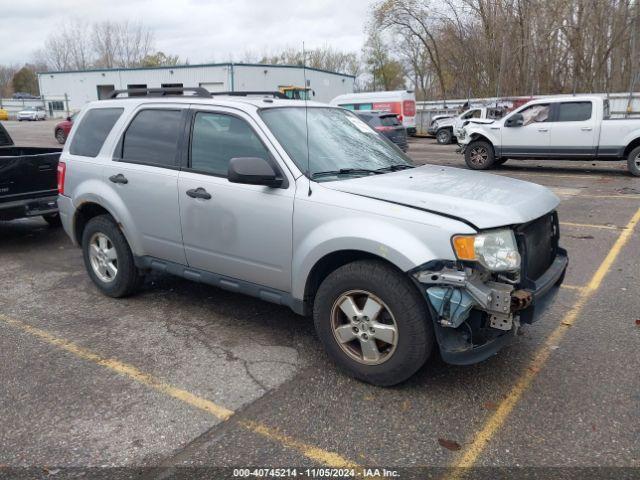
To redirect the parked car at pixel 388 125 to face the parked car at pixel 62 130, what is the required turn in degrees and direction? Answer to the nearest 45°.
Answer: approximately 45° to its left

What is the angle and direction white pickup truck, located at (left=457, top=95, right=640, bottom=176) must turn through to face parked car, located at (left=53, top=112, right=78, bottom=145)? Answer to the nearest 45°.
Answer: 0° — it already faces it

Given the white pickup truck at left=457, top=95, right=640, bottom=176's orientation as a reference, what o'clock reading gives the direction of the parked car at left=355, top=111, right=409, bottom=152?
The parked car is roughly at 1 o'clock from the white pickup truck.

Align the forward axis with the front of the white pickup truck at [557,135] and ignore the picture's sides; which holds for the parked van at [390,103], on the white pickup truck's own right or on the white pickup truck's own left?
on the white pickup truck's own right

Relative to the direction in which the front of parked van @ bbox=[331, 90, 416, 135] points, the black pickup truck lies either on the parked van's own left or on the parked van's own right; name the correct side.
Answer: on the parked van's own left

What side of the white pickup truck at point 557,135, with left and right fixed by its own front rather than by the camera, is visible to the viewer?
left

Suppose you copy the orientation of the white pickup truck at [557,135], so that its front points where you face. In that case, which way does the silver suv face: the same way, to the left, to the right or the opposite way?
the opposite way

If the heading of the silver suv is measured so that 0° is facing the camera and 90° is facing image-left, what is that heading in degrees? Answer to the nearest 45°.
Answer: approximately 315°

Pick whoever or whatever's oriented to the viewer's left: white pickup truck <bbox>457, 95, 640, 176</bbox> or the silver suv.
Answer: the white pickup truck

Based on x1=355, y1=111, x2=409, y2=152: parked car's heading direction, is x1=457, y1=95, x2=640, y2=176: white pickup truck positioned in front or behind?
behind

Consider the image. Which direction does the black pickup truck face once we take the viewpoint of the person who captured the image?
facing away from the viewer and to the left of the viewer

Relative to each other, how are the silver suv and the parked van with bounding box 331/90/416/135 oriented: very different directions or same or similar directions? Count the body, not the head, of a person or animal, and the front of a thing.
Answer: very different directions

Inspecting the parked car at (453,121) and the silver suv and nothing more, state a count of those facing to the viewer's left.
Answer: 1

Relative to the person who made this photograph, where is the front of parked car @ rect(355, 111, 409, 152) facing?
facing away from the viewer and to the left of the viewer
